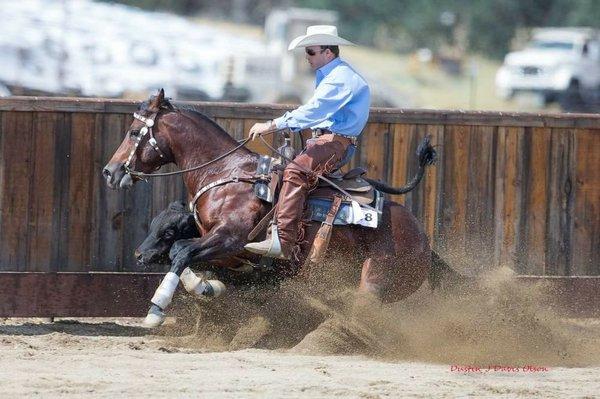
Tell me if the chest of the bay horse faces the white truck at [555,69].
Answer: no

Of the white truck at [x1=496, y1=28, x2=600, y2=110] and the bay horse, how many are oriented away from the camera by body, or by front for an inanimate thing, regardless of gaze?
0

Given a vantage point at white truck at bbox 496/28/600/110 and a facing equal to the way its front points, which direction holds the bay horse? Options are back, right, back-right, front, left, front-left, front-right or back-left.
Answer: front-left

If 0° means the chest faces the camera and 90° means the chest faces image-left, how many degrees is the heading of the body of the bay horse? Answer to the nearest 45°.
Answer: approximately 90°

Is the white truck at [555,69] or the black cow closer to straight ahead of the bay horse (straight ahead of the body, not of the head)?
the black cow

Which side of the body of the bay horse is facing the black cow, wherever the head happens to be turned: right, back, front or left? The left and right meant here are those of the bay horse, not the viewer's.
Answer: front

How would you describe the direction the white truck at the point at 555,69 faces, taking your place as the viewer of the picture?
facing the viewer and to the left of the viewer

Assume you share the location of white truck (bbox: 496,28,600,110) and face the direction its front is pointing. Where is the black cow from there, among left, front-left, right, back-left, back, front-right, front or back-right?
front-left
